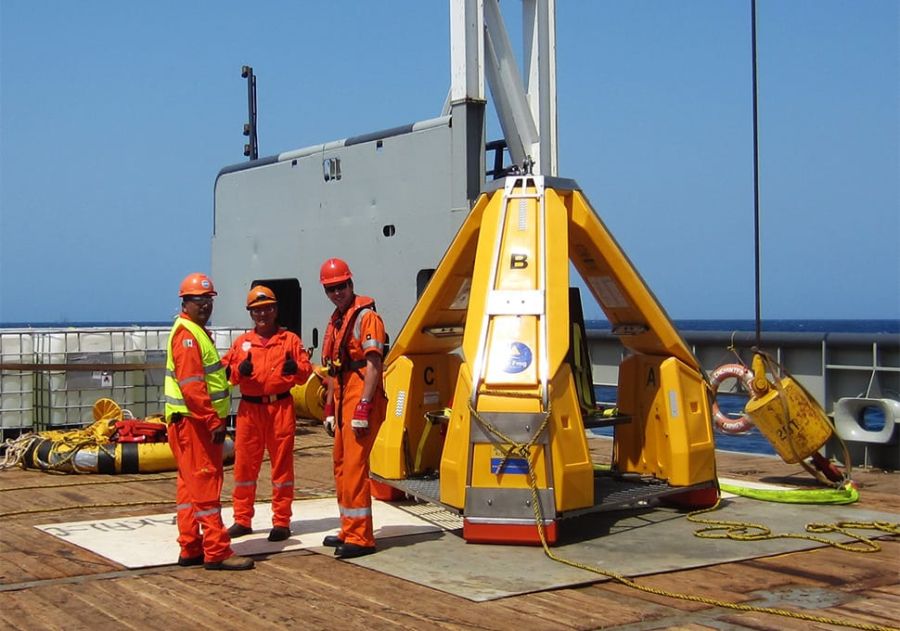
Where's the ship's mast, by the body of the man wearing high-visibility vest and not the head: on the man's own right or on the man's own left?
on the man's own left

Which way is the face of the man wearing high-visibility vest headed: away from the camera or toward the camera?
toward the camera

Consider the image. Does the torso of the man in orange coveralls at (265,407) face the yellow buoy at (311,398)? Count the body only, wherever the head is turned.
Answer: no

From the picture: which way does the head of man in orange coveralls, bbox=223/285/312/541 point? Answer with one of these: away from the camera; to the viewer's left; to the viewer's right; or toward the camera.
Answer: toward the camera

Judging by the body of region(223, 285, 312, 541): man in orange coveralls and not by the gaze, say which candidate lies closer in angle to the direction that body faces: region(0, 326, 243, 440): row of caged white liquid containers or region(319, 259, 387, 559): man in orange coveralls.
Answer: the man in orange coveralls

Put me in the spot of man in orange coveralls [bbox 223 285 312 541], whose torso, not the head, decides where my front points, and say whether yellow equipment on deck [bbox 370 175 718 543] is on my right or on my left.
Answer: on my left

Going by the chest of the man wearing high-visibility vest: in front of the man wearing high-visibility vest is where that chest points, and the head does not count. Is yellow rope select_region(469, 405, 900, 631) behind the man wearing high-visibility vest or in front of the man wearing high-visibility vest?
in front

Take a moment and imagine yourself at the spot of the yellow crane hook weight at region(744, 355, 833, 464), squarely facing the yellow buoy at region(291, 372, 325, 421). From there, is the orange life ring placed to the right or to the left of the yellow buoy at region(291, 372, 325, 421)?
right

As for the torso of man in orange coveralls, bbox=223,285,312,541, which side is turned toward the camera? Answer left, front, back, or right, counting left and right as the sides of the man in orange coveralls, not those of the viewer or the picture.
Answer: front

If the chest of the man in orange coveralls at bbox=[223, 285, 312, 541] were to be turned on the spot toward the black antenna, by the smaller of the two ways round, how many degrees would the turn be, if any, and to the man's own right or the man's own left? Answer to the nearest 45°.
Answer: approximately 180°

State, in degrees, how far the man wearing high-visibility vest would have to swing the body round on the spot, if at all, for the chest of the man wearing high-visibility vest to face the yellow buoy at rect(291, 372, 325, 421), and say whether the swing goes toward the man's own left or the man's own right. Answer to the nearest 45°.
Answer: approximately 90° to the man's own left

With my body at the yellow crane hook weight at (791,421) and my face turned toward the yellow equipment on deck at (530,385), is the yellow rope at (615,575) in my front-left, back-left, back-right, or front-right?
front-left
